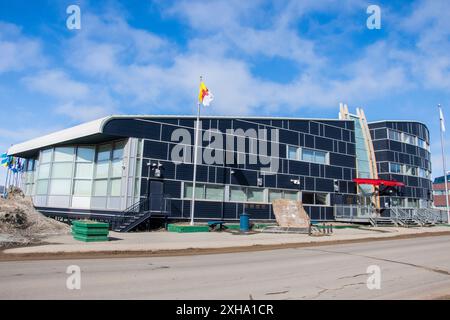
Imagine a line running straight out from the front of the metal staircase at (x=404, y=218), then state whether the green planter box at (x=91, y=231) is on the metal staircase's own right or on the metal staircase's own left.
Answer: on the metal staircase's own right

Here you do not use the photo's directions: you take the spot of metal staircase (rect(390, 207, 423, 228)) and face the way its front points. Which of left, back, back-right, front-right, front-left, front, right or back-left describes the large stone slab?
right

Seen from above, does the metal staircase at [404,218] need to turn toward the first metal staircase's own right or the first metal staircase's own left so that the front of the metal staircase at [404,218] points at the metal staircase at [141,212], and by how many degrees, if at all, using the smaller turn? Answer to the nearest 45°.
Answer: approximately 90° to the first metal staircase's own right

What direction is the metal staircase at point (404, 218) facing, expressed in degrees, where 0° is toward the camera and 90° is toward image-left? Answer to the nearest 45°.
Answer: approximately 315°

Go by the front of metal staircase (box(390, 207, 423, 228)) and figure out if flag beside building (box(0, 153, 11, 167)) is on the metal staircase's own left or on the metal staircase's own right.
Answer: on the metal staircase's own right

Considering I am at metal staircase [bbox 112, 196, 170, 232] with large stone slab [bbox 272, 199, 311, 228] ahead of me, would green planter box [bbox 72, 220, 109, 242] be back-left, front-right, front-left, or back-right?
back-right
